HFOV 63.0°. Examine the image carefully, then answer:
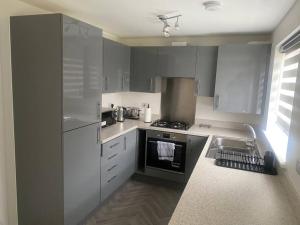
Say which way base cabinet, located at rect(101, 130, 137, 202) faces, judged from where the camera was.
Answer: facing the viewer and to the right of the viewer

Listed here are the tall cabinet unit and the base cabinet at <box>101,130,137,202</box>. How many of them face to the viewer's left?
0

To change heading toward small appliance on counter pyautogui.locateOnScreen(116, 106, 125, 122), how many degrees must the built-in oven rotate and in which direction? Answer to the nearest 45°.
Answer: approximately 90° to its right

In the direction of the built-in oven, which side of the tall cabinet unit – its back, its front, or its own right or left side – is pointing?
left

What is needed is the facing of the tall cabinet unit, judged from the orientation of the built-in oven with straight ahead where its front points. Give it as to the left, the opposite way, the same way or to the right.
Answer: to the left

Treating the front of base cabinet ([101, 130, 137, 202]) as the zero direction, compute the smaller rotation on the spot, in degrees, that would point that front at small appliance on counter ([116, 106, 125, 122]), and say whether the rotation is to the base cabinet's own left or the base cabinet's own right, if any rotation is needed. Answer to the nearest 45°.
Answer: approximately 135° to the base cabinet's own left

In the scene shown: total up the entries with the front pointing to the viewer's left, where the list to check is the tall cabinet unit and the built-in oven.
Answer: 0

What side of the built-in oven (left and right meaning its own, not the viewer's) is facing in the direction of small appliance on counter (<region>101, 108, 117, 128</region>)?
right

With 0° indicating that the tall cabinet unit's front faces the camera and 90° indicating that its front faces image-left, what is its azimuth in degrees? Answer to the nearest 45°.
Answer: approximately 315°

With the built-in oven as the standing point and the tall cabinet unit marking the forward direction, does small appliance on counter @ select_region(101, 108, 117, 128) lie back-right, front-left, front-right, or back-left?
front-right

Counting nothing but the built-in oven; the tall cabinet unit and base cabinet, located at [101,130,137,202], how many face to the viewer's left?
0

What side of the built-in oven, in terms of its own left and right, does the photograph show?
front

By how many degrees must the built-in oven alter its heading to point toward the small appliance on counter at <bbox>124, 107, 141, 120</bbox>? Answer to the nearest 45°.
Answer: approximately 135° to its right

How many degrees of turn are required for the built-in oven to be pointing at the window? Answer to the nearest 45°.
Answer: approximately 45° to its left
